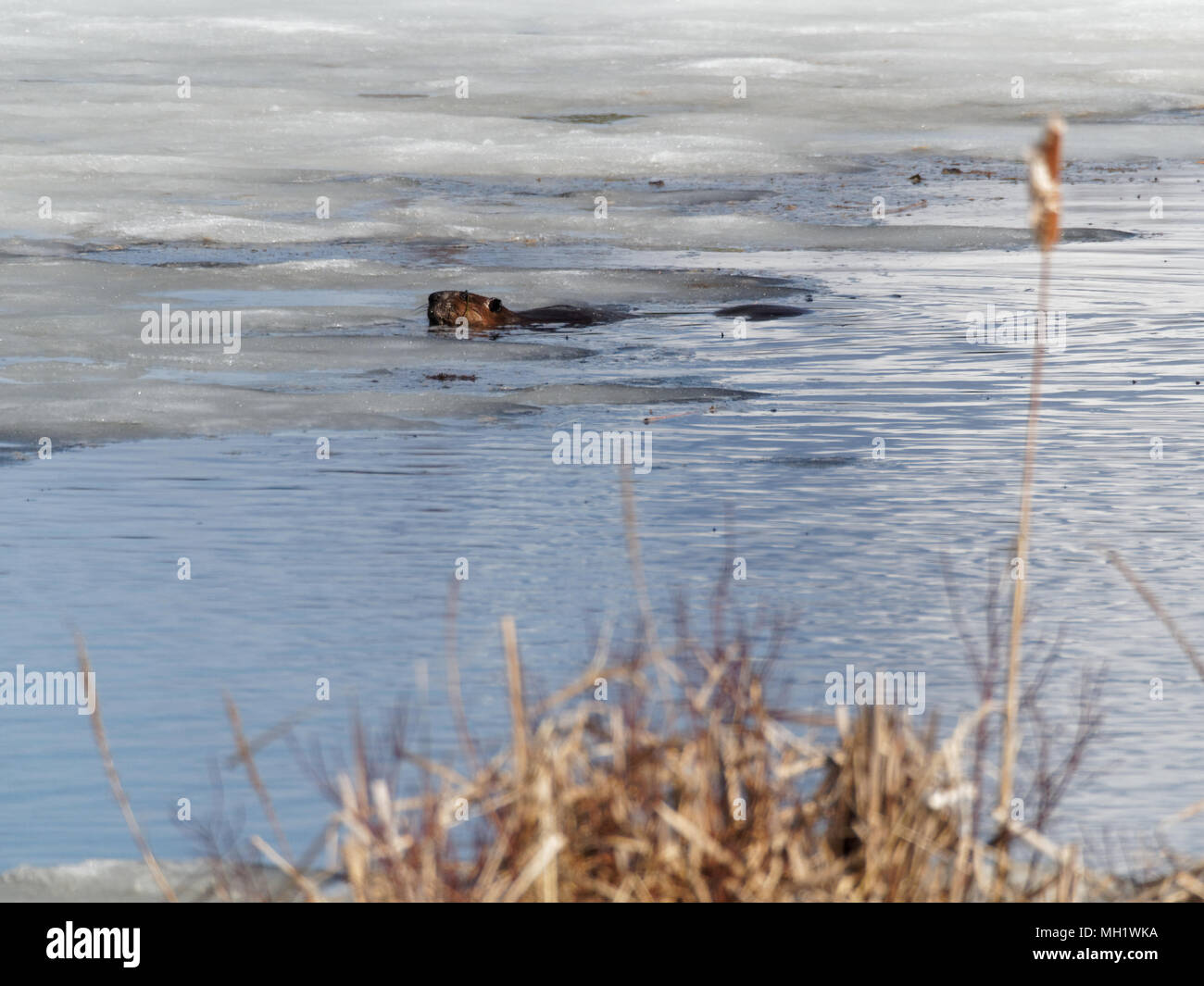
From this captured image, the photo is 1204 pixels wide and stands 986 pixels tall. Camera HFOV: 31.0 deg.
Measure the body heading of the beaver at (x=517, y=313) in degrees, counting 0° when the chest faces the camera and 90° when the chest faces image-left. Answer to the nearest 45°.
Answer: approximately 90°
